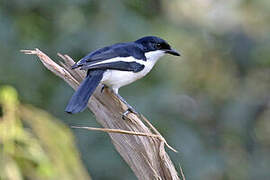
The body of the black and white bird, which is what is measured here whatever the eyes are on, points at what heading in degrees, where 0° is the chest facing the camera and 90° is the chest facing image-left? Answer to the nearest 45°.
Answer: approximately 270°
